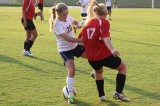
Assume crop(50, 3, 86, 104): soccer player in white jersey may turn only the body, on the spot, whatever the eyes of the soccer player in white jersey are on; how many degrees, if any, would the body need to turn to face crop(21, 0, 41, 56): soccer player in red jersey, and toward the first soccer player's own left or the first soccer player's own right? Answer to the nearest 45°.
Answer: approximately 135° to the first soccer player's own left

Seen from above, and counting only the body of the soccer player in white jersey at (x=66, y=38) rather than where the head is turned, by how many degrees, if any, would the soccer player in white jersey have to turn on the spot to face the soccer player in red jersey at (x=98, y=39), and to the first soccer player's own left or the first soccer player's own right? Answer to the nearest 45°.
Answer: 0° — they already face them

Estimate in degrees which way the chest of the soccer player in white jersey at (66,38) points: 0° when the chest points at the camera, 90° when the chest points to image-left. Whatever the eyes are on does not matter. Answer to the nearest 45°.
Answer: approximately 315°

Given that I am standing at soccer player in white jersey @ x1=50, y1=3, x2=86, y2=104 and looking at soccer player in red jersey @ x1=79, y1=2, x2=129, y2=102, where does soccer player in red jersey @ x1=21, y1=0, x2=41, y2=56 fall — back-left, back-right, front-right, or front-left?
back-left
